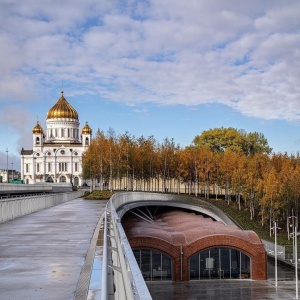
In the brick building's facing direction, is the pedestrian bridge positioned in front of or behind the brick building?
in front

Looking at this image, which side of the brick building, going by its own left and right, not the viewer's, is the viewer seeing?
front
